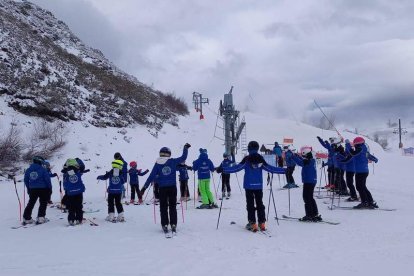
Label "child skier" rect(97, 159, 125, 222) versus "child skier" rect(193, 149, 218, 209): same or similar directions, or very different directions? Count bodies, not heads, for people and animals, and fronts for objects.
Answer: same or similar directions

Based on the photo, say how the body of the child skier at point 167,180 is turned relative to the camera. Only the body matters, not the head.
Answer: away from the camera

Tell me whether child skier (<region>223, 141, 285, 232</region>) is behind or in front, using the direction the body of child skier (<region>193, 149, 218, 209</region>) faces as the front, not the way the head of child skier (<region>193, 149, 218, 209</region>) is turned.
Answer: behind

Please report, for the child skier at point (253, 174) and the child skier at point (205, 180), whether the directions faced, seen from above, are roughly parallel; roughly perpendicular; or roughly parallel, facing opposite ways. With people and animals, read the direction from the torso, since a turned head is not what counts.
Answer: roughly parallel

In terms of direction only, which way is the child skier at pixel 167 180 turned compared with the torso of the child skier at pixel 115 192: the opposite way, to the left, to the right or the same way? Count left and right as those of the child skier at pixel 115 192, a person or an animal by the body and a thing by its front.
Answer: the same way

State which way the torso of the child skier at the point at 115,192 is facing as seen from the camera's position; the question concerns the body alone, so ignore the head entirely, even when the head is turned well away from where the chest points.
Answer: away from the camera

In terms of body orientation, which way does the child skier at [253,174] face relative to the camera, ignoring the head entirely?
away from the camera

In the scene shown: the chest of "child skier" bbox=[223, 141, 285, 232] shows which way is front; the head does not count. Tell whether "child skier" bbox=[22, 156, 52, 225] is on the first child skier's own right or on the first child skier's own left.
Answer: on the first child skier's own left

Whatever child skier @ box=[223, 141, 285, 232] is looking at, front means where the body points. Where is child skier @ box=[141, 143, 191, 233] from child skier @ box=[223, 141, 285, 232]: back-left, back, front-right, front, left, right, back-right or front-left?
left

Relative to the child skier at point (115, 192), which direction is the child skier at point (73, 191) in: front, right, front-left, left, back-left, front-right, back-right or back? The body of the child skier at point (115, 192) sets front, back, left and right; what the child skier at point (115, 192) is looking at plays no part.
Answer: left

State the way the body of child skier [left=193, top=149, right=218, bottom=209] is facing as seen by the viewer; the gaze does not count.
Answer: away from the camera
